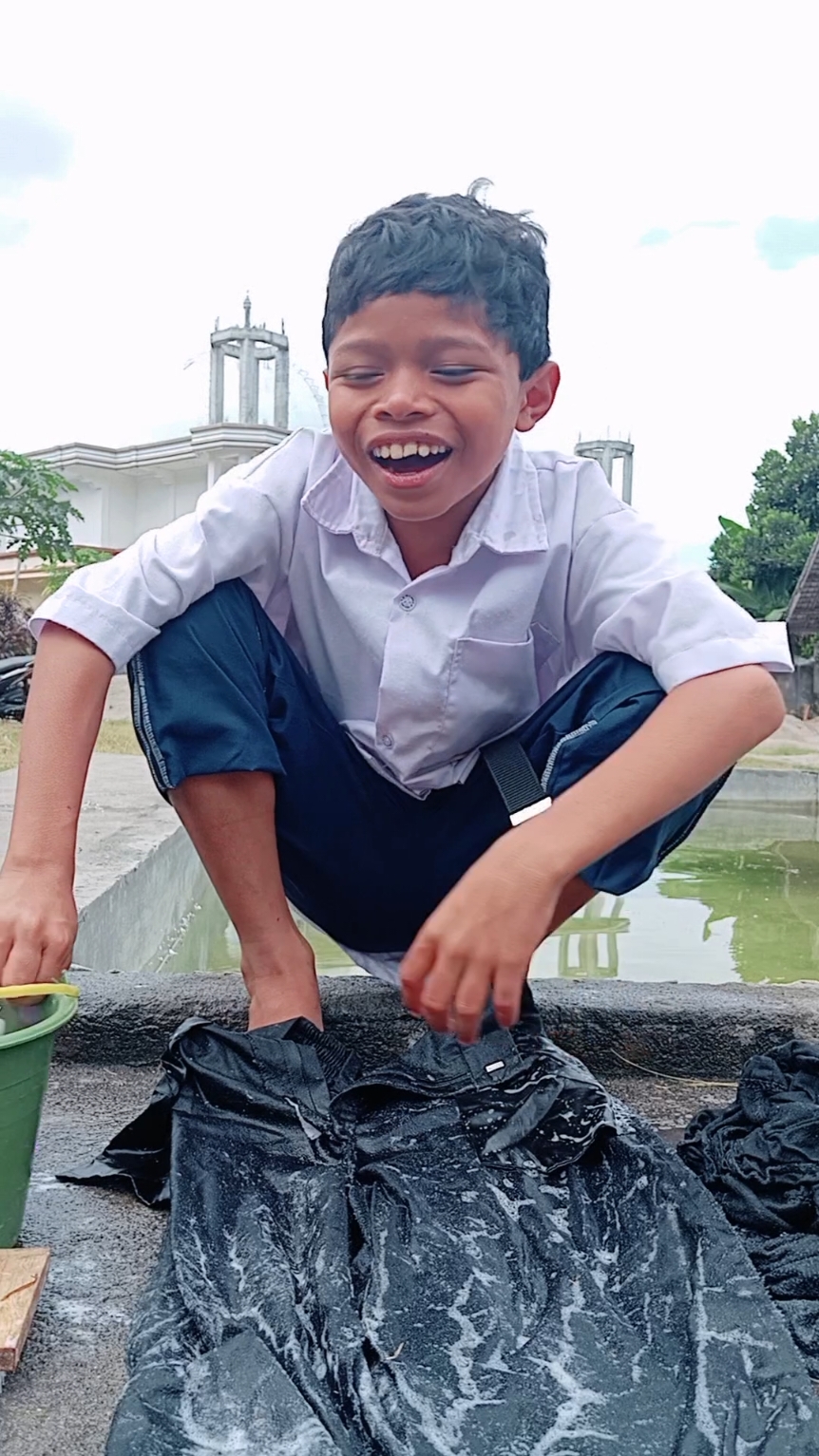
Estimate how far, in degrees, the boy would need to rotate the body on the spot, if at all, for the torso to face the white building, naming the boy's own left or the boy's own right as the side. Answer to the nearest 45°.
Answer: approximately 180°

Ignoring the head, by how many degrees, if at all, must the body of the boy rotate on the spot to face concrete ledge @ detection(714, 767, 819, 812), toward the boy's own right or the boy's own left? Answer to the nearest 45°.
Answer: approximately 180°

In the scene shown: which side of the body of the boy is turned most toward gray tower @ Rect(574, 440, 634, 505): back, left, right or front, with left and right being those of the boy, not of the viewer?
back

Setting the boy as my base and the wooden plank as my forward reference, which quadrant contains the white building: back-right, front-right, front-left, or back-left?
back-right

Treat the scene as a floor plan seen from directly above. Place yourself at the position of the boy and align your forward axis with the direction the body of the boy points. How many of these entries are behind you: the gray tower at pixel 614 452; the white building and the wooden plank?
2

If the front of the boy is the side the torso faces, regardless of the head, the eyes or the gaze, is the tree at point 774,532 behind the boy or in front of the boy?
behind

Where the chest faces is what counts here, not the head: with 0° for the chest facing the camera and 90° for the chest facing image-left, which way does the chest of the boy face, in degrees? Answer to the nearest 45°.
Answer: approximately 0°
